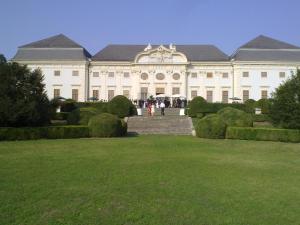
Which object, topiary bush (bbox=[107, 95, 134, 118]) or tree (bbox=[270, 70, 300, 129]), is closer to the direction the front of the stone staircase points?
the tree

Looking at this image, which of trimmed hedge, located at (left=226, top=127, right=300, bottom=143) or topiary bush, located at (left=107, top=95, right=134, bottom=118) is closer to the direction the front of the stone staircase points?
the trimmed hedge

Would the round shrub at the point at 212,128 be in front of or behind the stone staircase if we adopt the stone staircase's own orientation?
in front

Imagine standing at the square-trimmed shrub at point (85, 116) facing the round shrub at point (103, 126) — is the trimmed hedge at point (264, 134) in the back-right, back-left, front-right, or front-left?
front-left

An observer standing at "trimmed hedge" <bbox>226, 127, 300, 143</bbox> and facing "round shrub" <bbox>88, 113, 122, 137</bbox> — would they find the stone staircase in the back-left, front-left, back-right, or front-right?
front-right

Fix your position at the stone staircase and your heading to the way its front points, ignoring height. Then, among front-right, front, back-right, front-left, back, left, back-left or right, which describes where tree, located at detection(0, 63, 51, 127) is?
front-right

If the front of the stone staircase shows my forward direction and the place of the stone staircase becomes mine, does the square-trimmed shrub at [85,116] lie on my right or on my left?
on my right

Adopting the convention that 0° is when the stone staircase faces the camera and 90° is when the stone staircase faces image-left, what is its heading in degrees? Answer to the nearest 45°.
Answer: approximately 0°

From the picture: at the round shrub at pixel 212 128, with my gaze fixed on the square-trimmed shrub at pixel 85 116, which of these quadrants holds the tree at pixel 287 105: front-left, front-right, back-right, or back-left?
back-right

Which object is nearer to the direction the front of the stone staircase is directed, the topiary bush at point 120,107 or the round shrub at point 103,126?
the round shrub

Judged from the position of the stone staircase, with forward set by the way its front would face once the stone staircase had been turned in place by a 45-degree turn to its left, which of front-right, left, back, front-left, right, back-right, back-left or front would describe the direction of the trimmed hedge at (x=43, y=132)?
right
